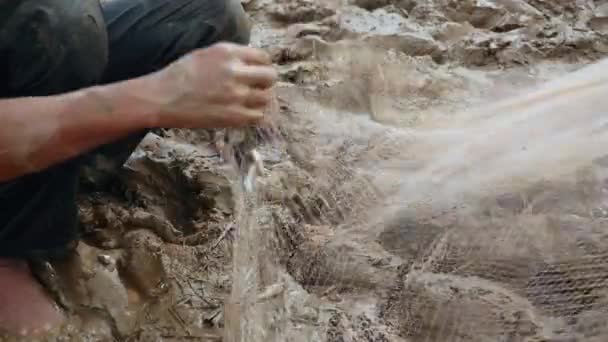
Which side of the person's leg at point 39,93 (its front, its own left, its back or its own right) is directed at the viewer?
right
